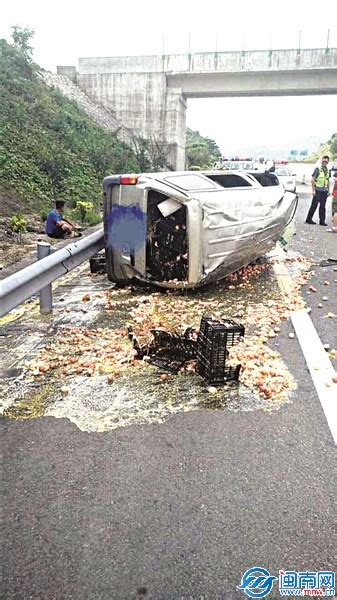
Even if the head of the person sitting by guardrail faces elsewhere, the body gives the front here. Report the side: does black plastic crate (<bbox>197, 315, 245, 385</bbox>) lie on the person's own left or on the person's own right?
on the person's own right

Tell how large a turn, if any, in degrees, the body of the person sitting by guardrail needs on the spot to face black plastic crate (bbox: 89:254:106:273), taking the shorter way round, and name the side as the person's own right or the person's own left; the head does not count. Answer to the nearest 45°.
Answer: approximately 90° to the person's own right

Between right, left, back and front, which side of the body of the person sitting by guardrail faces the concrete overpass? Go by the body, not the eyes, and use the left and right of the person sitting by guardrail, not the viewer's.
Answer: left

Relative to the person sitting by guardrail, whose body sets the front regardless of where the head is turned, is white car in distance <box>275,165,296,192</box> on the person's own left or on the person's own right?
on the person's own left

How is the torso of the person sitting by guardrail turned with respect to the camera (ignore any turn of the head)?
to the viewer's right

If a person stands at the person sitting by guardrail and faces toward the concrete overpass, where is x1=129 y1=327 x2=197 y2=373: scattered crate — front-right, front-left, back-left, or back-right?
back-right

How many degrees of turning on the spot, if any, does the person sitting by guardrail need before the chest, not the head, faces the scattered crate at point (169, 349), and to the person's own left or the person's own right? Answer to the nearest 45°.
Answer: approximately 90° to the person's own right

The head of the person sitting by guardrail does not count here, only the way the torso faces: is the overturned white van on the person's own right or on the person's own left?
on the person's own right
